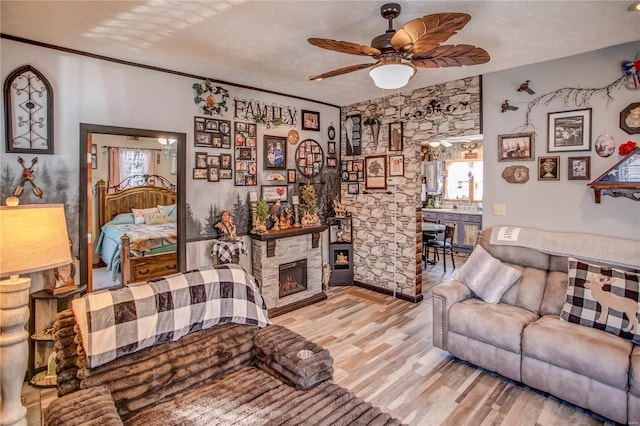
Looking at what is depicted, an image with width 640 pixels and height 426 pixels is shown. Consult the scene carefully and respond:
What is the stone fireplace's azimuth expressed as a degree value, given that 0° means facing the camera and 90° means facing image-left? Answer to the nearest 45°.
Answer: approximately 315°

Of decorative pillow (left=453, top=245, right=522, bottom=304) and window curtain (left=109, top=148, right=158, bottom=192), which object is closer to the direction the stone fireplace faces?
the decorative pillow

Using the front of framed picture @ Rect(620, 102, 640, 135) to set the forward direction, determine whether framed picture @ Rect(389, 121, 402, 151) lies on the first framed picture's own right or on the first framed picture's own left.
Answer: on the first framed picture's own right

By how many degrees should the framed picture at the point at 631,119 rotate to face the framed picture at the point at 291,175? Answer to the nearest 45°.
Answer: approximately 90° to its right
